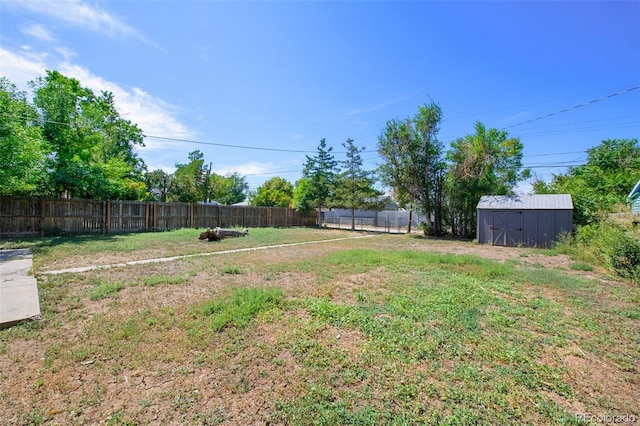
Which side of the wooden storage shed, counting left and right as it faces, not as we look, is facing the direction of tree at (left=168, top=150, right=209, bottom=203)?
right

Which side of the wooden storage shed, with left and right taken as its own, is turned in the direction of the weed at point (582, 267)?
front

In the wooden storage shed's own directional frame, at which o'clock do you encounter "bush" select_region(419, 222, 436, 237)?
The bush is roughly at 4 o'clock from the wooden storage shed.

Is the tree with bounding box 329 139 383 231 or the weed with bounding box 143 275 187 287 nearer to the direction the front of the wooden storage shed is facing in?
the weed

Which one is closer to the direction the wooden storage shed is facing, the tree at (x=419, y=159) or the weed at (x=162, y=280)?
the weed

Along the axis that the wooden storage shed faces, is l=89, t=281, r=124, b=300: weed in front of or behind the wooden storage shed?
in front

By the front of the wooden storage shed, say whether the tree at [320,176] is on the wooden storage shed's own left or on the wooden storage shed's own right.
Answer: on the wooden storage shed's own right

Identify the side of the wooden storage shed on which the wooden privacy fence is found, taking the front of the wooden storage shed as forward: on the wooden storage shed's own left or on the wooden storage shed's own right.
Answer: on the wooden storage shed's own right

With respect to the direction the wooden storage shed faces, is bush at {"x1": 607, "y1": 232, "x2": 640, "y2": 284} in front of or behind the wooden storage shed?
in front

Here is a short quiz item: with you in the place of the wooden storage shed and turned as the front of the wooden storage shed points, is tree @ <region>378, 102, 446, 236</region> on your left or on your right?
on your right

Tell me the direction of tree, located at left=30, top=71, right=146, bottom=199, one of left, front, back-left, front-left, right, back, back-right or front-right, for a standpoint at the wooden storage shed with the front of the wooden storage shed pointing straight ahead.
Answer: front-right

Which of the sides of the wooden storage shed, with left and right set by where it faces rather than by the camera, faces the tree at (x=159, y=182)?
right

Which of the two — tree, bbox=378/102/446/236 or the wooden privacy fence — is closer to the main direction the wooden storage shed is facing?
the wooden privacy fence

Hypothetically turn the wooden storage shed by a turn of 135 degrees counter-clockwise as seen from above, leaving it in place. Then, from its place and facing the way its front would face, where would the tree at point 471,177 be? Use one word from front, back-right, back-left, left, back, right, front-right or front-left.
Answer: left

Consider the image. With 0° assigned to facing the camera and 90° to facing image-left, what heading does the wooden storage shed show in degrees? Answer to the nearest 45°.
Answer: approximately 0°
